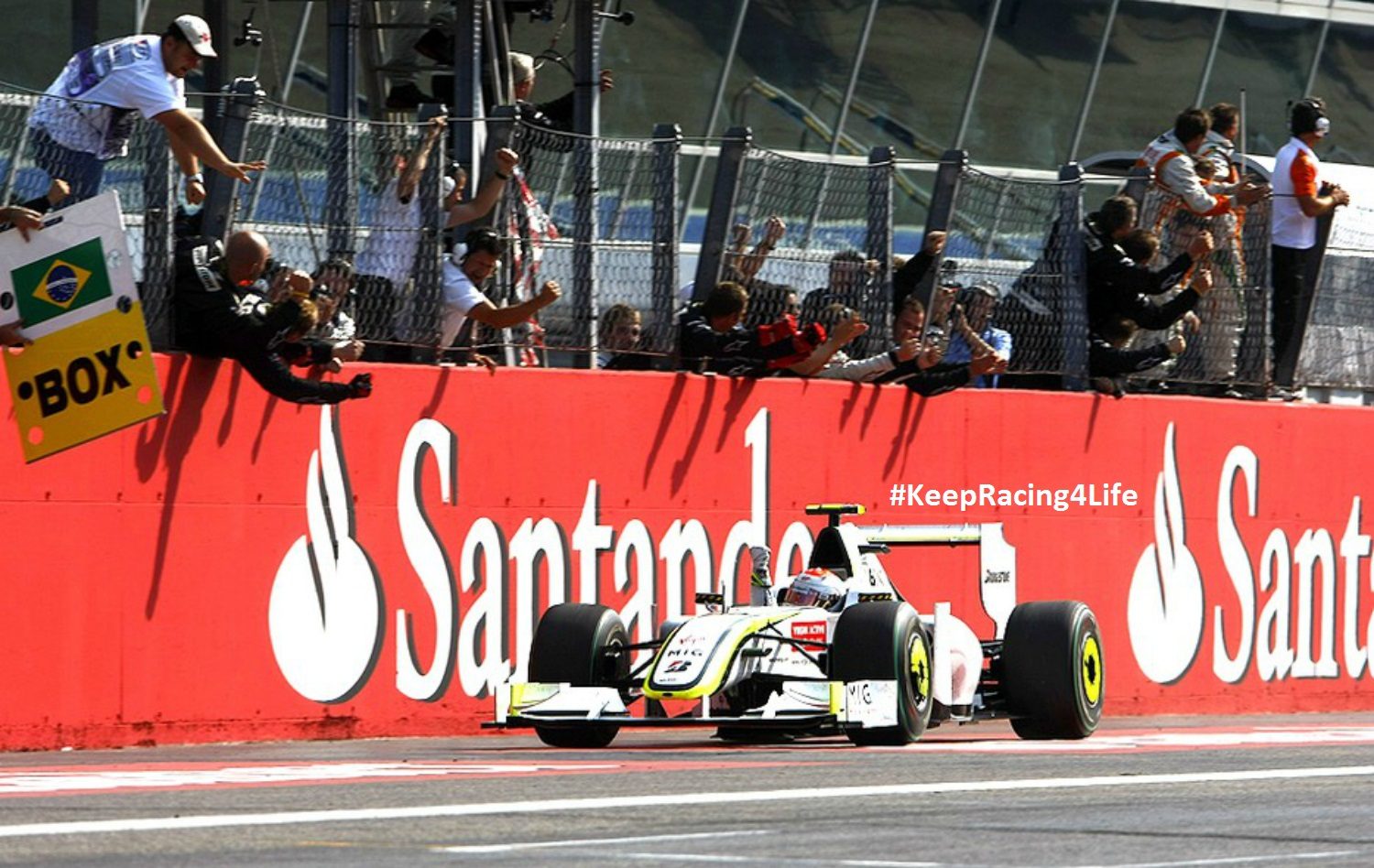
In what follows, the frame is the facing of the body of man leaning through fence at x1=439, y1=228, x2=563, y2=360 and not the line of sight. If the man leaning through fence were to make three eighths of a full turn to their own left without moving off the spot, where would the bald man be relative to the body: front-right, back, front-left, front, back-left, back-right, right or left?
back-left

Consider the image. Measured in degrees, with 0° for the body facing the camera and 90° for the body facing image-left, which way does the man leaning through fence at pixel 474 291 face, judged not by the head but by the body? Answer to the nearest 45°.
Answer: approximately 315°

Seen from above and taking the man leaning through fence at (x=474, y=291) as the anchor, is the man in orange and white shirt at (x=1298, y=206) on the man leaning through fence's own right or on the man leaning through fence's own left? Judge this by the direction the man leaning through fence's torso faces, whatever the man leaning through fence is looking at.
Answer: on the man leaning through fence's own left

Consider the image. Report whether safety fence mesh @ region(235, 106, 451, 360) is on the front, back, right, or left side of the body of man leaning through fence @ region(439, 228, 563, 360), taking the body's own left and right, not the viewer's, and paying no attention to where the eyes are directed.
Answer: right

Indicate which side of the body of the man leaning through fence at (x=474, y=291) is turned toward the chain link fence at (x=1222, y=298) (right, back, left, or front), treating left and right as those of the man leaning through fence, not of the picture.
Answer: left

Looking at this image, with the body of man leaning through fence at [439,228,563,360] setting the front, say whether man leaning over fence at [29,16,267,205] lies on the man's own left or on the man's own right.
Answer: on the man's own right

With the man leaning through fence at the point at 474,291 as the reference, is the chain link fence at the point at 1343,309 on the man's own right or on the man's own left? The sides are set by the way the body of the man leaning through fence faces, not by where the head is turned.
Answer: on the man's own left

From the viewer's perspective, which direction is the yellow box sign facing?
toward the camera

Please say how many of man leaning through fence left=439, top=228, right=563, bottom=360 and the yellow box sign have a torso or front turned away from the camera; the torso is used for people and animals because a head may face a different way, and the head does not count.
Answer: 0

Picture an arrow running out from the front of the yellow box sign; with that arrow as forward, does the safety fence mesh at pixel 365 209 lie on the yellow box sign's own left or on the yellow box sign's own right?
on the yellow box sign's own left
